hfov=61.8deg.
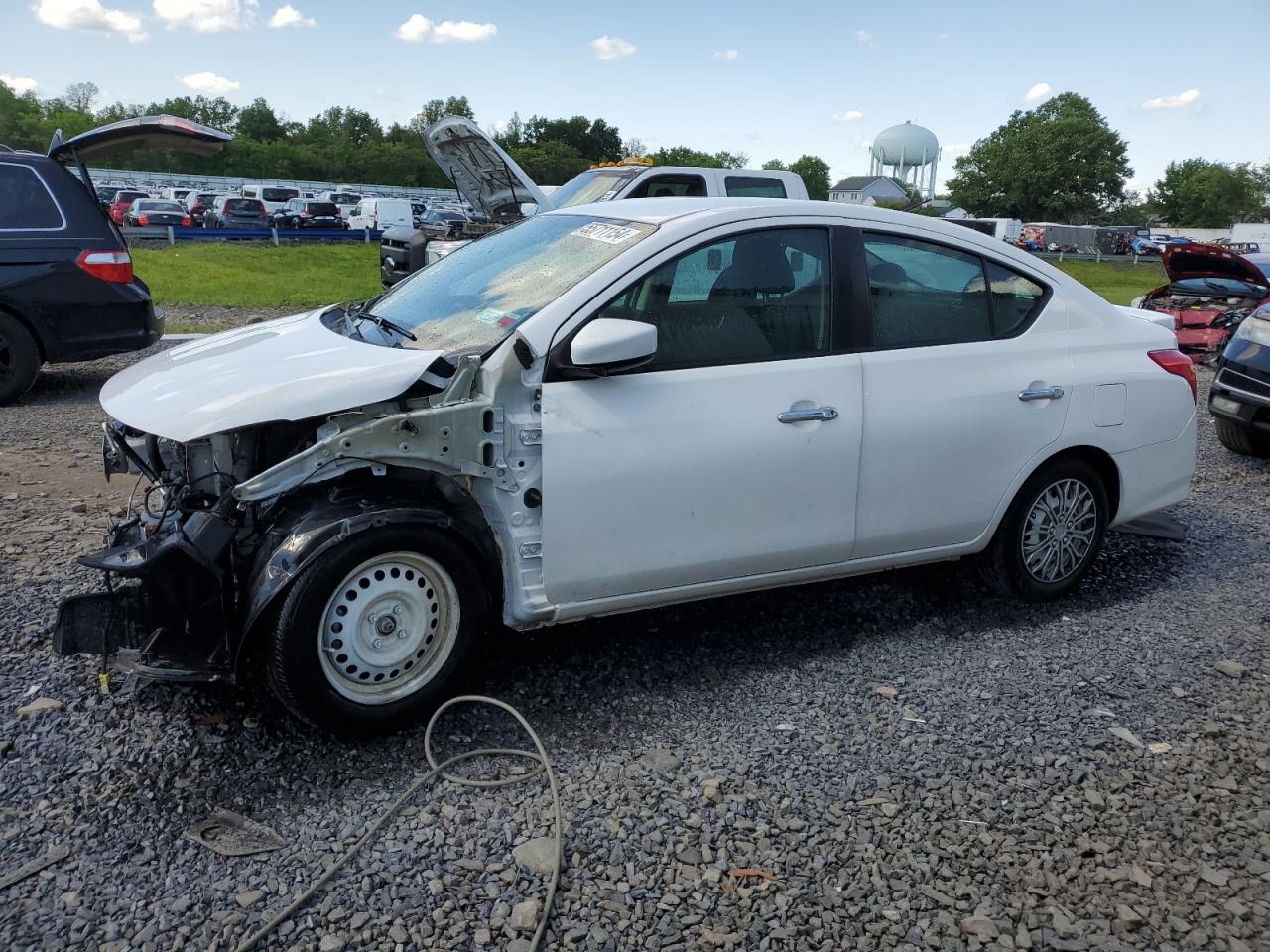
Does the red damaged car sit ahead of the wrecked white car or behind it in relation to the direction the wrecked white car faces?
behind

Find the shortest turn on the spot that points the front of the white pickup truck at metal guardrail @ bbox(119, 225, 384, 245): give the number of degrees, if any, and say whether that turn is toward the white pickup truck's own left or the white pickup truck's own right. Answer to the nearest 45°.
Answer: approximately 90° to the white pickup truck's own right

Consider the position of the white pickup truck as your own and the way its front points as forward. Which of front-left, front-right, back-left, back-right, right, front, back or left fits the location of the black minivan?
front

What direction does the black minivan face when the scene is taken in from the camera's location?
facing to the left of the viewer

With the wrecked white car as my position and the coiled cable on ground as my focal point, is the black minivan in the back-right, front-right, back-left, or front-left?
back-right

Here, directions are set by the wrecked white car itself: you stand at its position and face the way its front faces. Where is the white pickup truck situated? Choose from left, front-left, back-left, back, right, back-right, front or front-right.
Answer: back-right

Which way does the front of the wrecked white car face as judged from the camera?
facing the viewer and to the left of the viewer

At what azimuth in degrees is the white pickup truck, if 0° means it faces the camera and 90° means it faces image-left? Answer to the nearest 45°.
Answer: approximately 45°

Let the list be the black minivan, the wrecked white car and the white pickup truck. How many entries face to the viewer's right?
0
